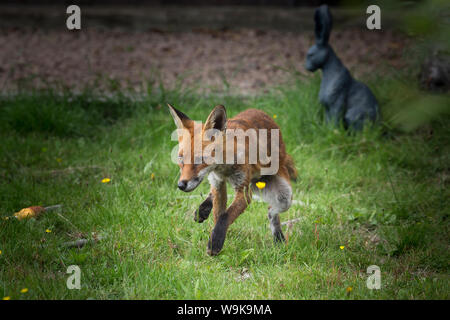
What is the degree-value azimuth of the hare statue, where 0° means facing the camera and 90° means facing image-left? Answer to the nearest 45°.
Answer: approximately 90°

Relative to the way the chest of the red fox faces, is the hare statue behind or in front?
behind

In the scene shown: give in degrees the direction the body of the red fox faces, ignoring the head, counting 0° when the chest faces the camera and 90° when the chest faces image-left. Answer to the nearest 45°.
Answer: approximately 45°

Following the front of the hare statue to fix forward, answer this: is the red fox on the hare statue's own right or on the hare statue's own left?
on the hare statue's own left
